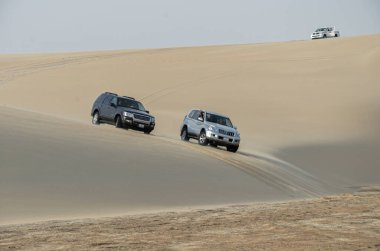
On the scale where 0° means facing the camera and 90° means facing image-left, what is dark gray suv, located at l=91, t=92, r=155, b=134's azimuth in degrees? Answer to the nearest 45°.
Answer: approximately 315°

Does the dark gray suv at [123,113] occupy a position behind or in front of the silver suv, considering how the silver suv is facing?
behind
